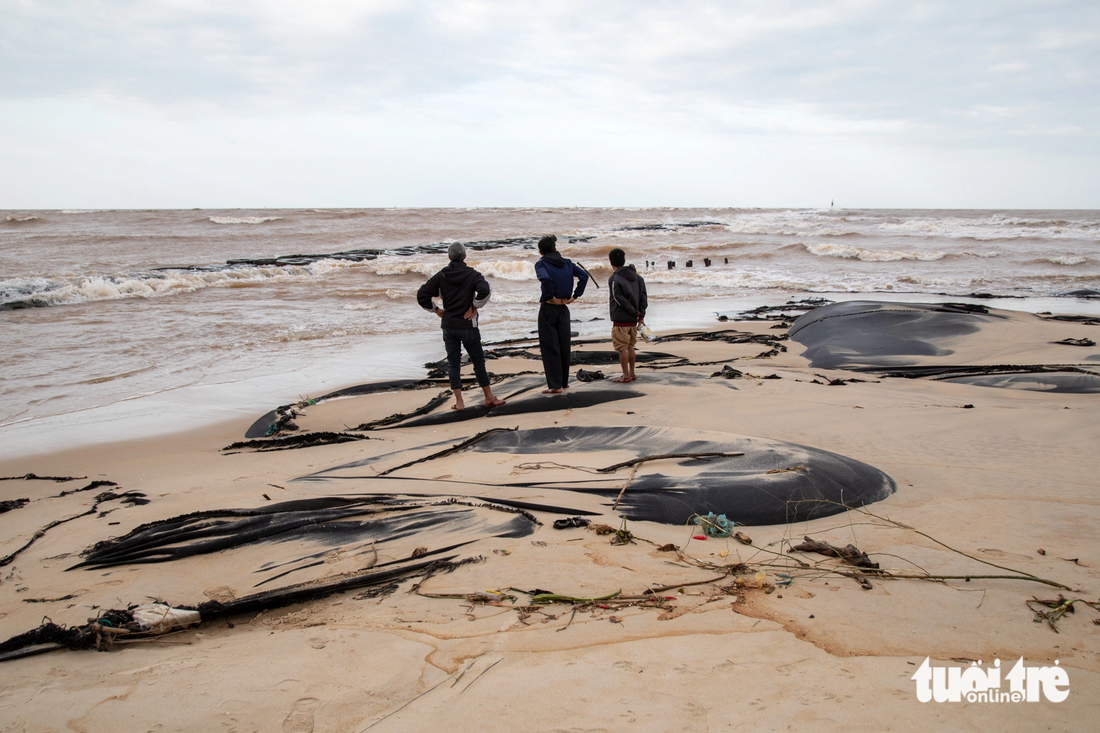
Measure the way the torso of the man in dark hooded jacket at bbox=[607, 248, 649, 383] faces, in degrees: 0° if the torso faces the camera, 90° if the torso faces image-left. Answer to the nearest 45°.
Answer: approximately 135°

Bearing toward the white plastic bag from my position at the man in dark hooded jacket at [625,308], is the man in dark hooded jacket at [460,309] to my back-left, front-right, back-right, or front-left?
front-right

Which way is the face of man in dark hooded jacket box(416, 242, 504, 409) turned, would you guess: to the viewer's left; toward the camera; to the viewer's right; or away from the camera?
away from the camera

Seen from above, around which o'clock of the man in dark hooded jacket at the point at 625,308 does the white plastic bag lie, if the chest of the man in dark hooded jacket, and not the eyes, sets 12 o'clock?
The white plastic bag is roughly at 8 o'clock from the man in dark hooded jacket.

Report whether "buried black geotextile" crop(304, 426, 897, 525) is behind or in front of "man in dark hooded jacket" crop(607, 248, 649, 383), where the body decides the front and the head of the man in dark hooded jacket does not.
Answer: behind

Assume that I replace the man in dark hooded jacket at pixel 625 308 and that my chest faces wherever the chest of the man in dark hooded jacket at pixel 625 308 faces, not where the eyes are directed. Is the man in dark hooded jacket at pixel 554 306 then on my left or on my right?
on my left

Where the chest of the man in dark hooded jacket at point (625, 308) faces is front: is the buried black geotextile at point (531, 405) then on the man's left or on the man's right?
on the man's left

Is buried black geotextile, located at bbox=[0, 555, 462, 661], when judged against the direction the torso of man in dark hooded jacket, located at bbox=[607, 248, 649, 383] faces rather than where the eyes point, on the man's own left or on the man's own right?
on the man's own left

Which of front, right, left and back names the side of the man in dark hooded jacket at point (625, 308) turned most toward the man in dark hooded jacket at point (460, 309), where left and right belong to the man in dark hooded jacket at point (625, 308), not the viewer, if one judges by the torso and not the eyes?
left

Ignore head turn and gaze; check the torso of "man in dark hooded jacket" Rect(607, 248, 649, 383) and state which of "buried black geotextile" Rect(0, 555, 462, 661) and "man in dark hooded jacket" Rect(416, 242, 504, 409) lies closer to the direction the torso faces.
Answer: the man in dark hooded jacket
